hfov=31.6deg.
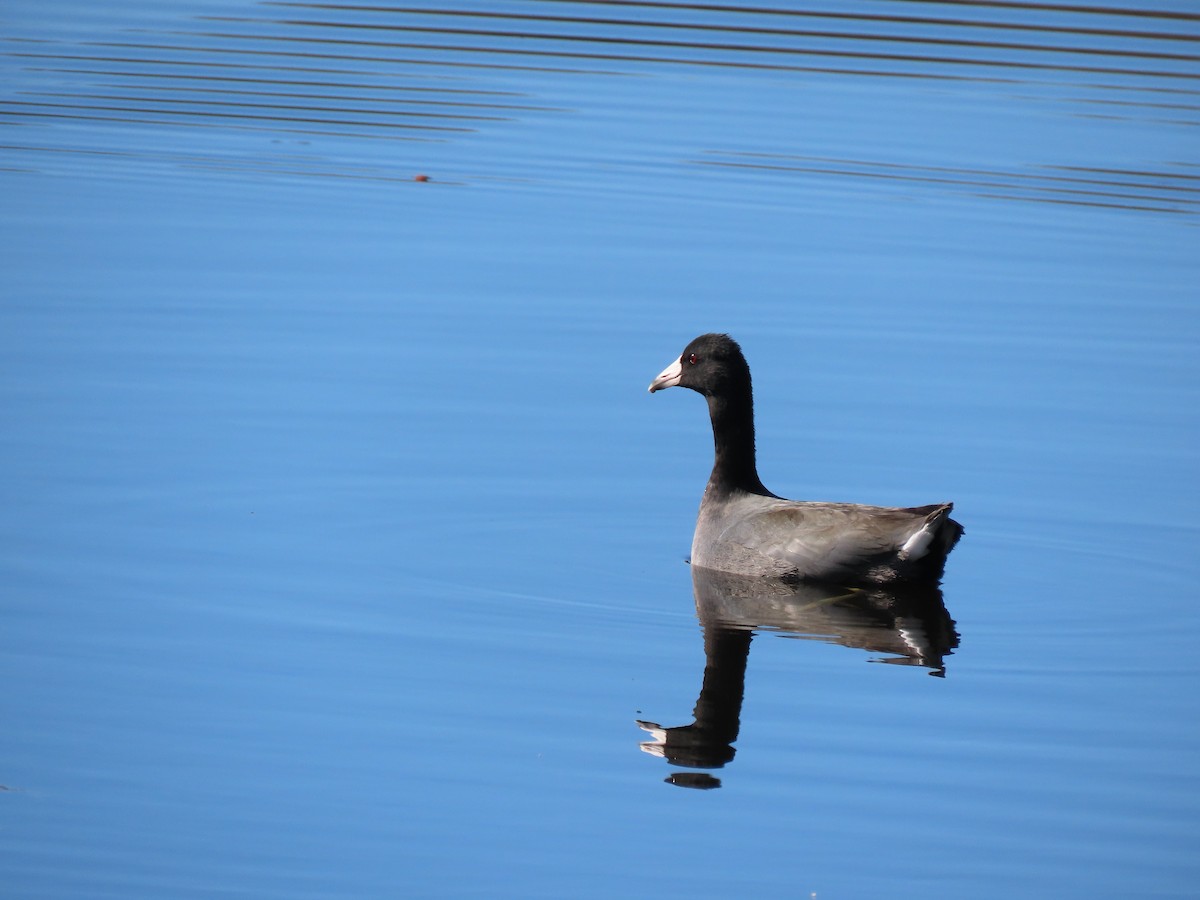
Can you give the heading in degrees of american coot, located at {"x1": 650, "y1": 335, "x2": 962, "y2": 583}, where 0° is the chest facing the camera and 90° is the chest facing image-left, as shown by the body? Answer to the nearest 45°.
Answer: approximately 90°
